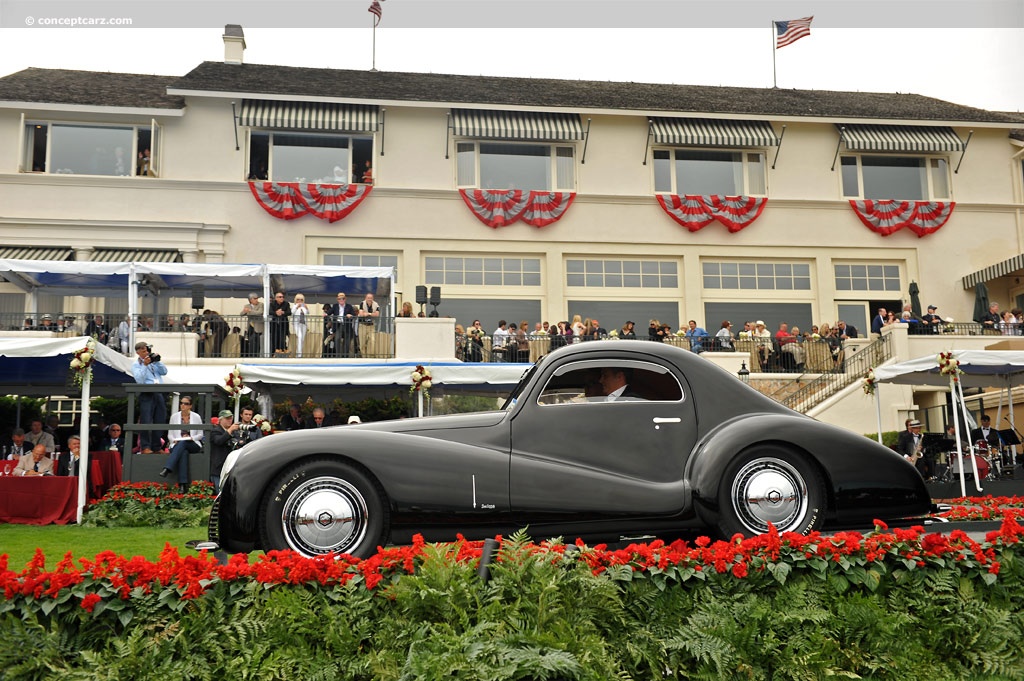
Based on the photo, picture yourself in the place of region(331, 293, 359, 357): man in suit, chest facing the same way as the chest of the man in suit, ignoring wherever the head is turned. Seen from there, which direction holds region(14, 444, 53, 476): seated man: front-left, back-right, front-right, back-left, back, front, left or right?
front-right

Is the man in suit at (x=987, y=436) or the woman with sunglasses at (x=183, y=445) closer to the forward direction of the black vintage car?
the woman with sunglasses

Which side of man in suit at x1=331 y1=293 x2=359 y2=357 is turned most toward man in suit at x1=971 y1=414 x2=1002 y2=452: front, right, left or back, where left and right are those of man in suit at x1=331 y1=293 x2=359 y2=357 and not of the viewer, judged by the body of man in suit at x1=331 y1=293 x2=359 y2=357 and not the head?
left

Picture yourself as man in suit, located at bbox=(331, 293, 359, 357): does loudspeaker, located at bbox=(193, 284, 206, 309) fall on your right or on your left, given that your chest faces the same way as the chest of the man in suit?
on your right

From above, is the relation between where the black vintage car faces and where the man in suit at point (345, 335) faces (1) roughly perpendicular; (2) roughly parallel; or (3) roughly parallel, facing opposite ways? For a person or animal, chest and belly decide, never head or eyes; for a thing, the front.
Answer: roughly perpendicular

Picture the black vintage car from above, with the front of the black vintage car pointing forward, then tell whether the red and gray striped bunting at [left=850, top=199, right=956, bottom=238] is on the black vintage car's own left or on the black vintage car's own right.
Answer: on the black vintage car's own right

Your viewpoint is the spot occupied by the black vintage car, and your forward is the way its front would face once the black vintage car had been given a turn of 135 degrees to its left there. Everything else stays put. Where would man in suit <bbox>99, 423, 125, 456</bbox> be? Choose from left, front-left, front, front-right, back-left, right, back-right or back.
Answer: back

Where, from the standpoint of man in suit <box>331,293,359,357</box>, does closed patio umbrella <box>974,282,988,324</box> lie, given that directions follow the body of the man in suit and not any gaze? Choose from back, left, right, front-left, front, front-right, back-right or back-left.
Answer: left

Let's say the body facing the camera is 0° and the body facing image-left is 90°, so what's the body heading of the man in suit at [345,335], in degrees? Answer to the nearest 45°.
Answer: approximately 0°

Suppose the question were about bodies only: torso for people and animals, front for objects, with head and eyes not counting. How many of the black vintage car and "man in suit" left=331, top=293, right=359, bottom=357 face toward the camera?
1

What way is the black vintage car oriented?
to the viewer's left
